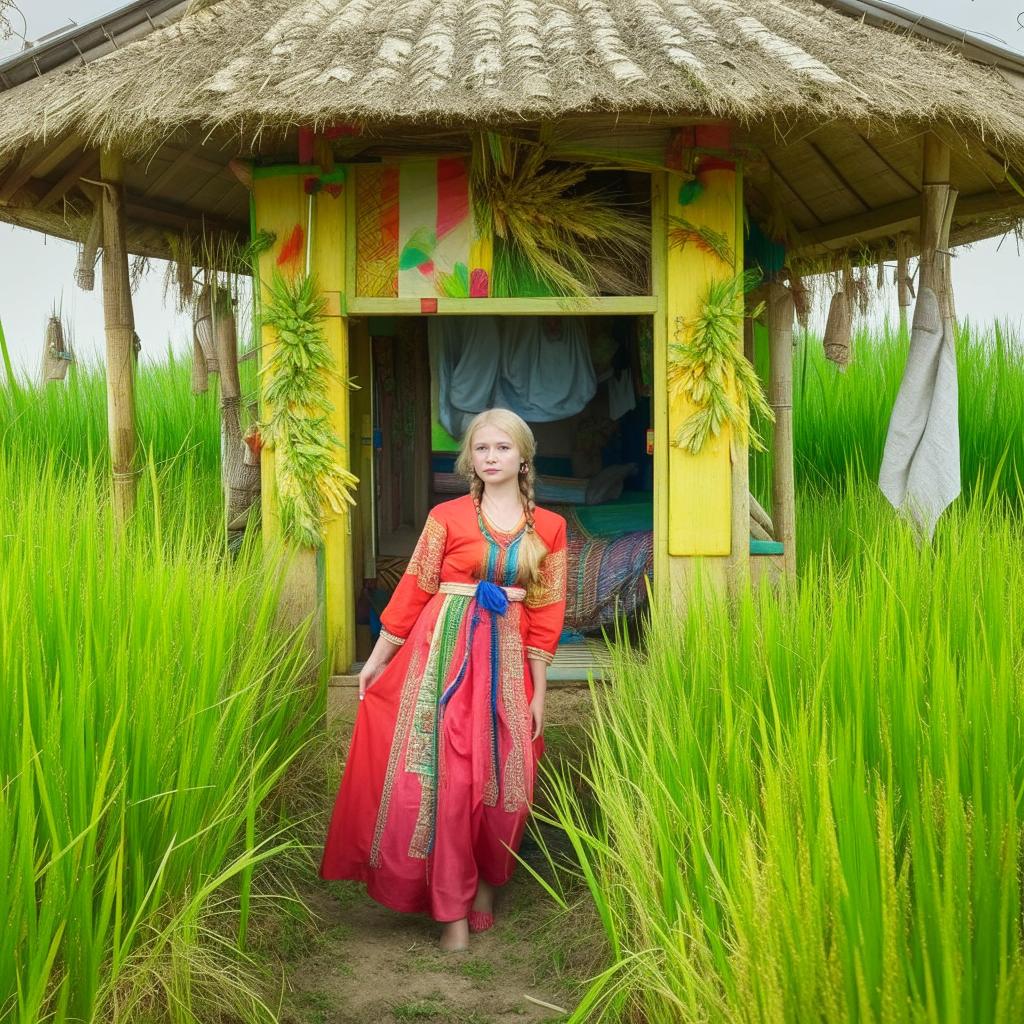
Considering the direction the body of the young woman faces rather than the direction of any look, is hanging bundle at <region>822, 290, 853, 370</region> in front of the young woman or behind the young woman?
behind

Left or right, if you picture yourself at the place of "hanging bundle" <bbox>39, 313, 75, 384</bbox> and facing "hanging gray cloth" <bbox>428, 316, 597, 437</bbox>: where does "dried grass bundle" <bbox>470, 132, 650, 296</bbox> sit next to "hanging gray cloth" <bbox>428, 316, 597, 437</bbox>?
right

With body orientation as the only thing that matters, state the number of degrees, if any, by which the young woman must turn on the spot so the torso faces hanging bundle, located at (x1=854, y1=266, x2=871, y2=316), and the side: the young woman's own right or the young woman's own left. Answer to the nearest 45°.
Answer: approximately 135° to the young woman's own left

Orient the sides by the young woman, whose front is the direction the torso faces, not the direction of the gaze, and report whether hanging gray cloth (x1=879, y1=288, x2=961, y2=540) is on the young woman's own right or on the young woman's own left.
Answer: on the young woman's own left

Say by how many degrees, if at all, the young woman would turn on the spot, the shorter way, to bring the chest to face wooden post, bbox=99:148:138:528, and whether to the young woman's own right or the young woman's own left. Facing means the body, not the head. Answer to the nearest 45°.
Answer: approximately 135° to the young woman's own right

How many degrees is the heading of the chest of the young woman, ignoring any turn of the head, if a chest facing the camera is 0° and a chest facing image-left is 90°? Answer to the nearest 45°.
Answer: approximately 0°
